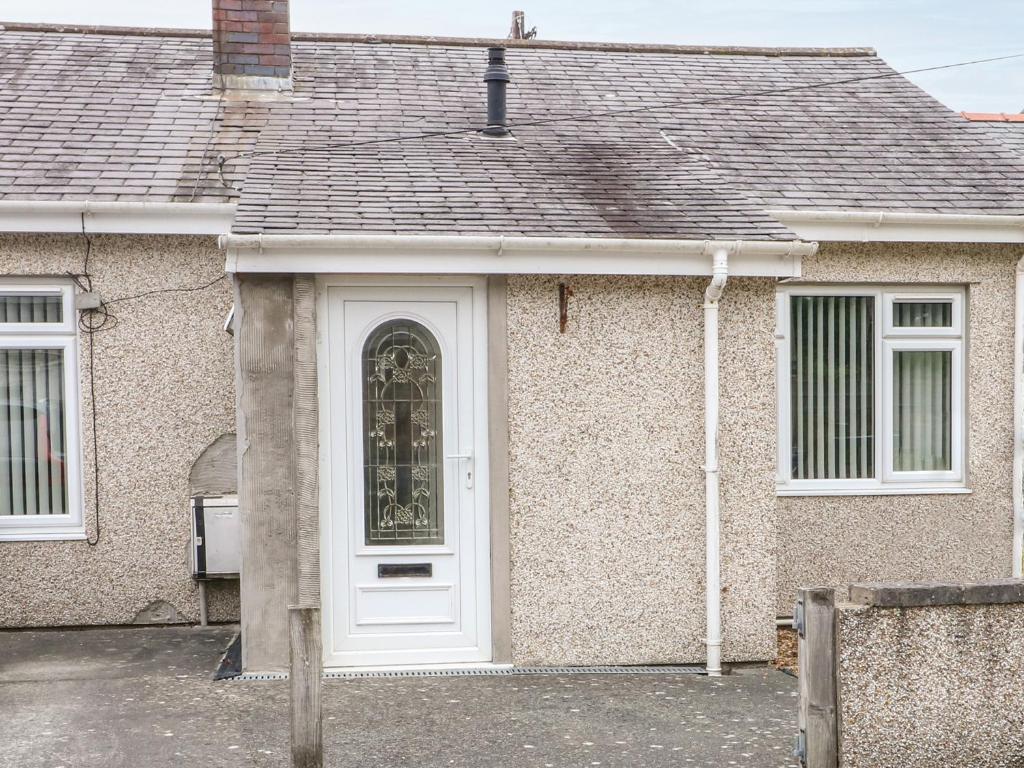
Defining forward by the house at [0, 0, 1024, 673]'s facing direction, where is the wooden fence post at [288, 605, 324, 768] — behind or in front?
in front

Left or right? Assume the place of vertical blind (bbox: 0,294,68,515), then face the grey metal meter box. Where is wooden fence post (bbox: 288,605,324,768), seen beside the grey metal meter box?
right

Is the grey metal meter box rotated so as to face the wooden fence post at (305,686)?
yes

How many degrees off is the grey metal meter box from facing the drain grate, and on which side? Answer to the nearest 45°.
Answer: approximately 45° to its left

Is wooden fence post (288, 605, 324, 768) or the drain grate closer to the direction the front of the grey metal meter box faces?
the wooden fence post

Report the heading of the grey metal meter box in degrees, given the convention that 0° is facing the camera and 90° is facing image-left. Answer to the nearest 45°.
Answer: approximately 0°

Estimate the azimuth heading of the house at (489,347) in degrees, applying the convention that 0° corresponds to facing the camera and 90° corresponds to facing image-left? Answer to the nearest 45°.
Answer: approximately 0°

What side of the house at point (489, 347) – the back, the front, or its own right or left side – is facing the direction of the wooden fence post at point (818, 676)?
front
